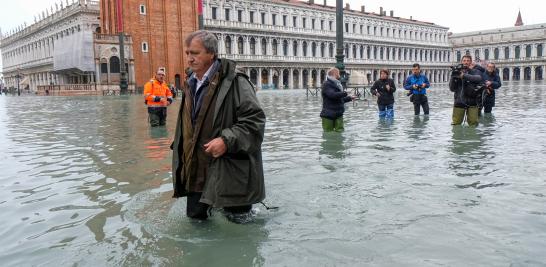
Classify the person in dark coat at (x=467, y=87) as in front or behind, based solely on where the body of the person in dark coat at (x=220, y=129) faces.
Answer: behind

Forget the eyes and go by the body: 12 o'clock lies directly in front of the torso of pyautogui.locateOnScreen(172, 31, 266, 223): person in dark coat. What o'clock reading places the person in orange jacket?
The person in orange jacket is roughly at 4 o'clock from the person in dark coat.

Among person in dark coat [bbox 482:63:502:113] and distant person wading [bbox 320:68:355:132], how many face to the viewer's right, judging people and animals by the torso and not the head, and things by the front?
1

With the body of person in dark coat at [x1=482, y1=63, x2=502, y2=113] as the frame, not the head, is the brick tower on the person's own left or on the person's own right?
on the person's own right

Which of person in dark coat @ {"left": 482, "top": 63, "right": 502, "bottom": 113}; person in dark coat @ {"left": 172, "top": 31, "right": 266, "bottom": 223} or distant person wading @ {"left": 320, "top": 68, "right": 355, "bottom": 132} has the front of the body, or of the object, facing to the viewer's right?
the distant person wading

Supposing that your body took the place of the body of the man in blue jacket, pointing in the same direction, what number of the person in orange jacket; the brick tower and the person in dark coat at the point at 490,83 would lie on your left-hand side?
1

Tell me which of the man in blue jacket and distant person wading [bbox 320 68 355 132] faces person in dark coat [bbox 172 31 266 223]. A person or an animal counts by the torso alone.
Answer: the man in blue jacket

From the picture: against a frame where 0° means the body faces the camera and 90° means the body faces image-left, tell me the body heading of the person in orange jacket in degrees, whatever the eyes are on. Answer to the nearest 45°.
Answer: approximately 315°

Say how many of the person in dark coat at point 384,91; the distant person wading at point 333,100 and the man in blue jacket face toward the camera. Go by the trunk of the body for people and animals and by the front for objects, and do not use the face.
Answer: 2

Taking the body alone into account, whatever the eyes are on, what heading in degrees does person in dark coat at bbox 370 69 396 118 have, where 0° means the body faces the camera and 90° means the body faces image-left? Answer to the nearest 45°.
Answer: approximately 0°

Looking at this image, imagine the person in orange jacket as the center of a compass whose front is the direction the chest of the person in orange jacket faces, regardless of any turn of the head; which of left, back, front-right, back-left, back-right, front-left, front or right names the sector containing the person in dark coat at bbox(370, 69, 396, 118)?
front-left

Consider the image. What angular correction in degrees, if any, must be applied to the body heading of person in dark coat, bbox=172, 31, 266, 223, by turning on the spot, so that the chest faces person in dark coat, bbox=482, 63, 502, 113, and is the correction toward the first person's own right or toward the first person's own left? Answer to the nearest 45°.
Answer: approximately 180°

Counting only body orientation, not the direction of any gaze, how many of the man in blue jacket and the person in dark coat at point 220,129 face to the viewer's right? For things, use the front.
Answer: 0
